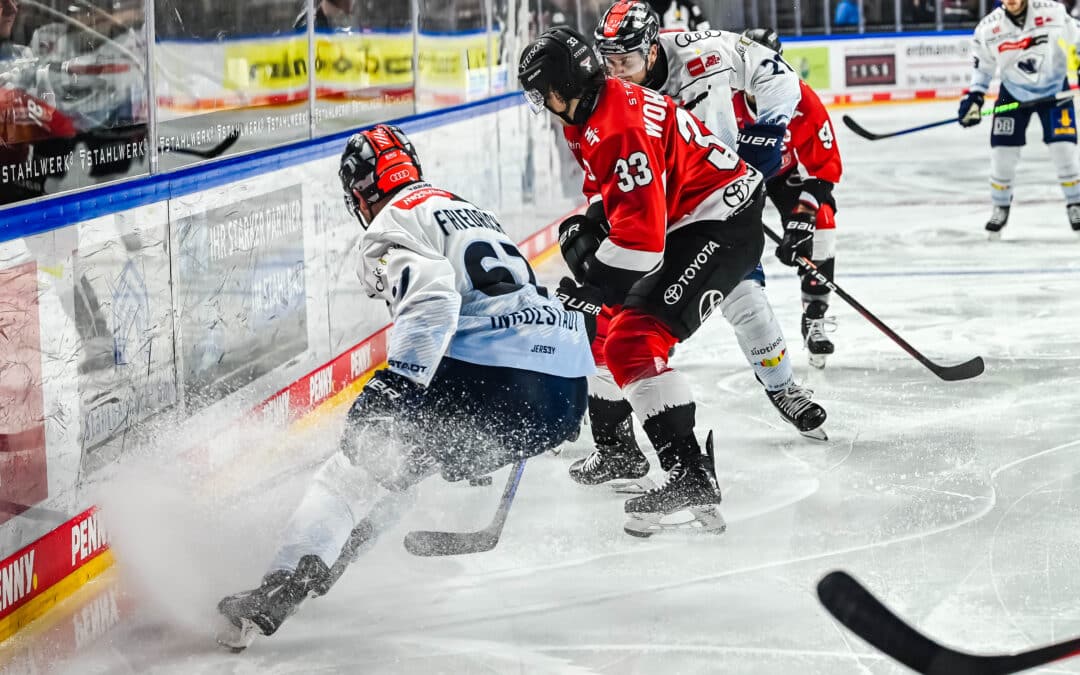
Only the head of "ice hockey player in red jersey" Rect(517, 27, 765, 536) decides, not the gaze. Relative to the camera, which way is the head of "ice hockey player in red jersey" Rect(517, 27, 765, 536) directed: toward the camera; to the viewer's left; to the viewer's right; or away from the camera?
to the viewer's left

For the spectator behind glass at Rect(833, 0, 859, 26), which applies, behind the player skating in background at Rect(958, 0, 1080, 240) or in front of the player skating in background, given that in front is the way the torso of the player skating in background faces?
behind

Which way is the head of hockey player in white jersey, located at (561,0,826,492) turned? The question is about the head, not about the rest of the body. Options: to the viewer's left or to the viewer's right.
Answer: to the viewer's left

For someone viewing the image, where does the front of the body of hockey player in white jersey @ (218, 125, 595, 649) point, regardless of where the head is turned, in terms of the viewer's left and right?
facing away from the viewer and to the left of the viewer

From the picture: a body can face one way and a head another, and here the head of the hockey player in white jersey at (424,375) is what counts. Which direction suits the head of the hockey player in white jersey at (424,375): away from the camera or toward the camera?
away from the camera
